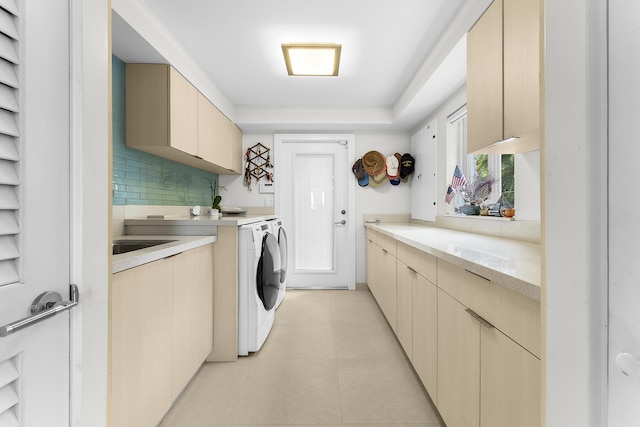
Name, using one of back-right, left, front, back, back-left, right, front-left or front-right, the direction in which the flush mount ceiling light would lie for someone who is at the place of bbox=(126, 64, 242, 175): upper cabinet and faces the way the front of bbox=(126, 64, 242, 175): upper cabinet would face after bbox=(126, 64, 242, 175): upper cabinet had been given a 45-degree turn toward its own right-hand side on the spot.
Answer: left

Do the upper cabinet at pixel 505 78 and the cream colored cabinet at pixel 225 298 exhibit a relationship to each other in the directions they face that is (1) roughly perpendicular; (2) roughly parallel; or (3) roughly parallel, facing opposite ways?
roughly parallel, facing opposite ways

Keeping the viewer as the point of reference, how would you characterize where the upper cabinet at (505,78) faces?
facing the viewer and to the left of the viewer

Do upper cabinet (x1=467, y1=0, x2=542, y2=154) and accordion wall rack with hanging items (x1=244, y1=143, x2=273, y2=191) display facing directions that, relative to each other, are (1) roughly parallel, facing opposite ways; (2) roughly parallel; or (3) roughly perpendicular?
roughly perpendicular

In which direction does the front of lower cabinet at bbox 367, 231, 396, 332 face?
to the viewer's left

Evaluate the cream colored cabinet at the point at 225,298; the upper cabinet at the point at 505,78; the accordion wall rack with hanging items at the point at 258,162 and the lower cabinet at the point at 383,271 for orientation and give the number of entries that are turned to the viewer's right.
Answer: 1

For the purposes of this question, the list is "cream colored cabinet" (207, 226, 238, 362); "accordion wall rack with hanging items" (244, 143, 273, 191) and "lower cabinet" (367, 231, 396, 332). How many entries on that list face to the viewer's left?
1

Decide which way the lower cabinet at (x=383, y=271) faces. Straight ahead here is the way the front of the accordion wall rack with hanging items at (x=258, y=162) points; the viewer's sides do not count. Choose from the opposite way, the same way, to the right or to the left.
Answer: to the right

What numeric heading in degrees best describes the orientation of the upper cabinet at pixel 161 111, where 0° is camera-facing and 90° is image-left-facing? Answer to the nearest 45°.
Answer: approximately 315°

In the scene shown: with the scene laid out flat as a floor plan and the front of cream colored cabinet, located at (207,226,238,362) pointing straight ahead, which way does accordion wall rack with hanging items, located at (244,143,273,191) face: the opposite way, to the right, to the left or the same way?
to the right

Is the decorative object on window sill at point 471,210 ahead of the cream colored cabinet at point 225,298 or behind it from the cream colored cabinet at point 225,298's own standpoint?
ahead

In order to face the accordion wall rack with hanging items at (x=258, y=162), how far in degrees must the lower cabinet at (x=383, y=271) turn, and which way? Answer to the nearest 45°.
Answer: approximately 45° to its right

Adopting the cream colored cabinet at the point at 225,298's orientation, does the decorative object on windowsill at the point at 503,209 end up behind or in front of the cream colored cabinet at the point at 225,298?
in front

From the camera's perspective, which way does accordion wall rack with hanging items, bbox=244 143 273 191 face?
toward the camera

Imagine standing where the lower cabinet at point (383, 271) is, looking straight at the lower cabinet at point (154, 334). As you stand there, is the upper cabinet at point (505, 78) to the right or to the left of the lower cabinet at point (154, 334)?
left
